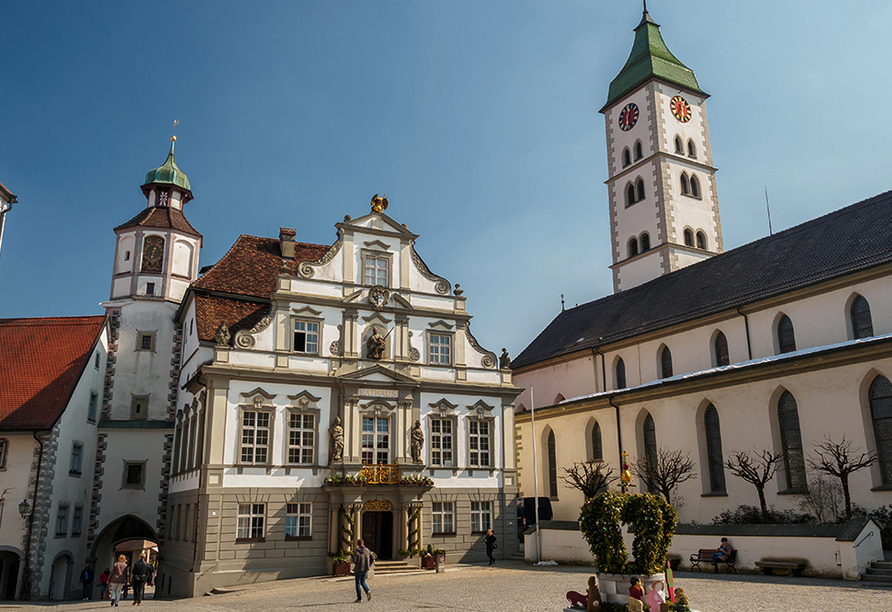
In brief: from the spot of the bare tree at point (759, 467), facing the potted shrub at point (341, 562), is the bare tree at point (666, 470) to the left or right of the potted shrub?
right

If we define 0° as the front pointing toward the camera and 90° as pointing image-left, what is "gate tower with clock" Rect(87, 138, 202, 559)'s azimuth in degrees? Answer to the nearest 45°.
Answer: approximately 0°

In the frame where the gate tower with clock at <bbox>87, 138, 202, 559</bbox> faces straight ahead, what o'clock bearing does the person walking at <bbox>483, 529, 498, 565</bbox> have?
The person walking is roughly at 10 o'clock from the gate tower with clock.

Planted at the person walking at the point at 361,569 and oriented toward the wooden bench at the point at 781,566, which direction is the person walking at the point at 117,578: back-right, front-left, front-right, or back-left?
back-left

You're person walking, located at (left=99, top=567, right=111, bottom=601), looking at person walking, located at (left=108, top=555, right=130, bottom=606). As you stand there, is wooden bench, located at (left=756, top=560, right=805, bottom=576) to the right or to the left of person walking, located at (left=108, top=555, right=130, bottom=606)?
left

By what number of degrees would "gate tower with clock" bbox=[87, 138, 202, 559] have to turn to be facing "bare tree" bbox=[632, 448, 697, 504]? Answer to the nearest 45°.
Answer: approximately 45° to its left

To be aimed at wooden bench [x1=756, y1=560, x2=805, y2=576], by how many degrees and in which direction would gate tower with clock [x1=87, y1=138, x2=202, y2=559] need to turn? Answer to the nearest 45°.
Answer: approximately 45° to its left

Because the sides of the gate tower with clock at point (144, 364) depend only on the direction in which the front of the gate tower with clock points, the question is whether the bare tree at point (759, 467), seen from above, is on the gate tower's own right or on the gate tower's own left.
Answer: on the gate tower's own left

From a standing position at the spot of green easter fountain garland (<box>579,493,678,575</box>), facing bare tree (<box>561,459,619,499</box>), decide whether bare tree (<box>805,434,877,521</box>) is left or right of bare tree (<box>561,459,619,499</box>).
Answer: right

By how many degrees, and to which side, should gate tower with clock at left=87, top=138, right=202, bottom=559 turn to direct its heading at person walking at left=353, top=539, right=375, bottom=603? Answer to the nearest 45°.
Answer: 0° — it already faces them
